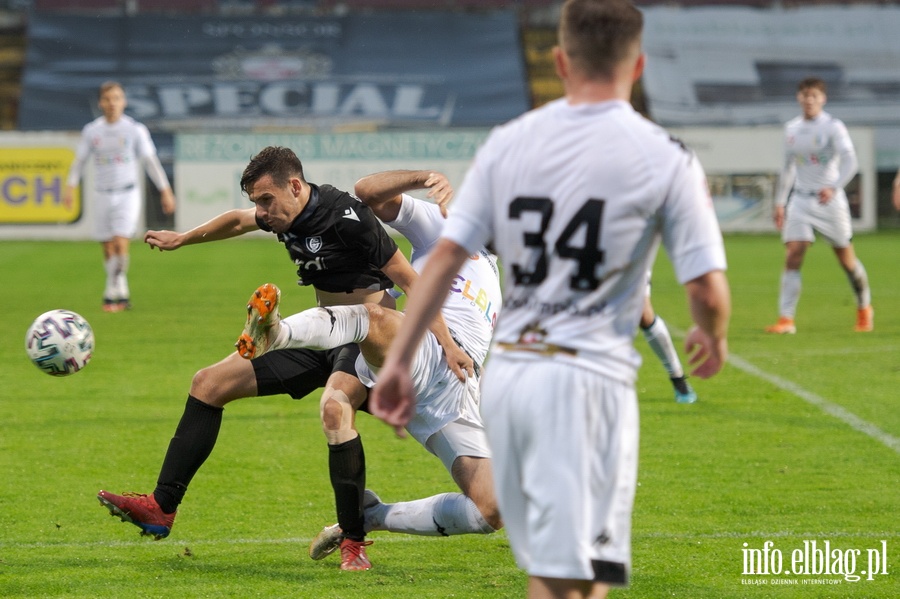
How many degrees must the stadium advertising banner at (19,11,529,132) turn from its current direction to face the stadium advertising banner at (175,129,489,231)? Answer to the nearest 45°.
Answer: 0° — it already faces it

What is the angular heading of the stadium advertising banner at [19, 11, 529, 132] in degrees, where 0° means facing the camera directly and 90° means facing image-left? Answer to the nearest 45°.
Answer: approximately 0°

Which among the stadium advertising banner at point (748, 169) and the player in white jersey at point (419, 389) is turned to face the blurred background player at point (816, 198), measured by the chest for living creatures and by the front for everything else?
the stadium advertising banner

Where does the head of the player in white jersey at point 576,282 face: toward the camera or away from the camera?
away from the camera

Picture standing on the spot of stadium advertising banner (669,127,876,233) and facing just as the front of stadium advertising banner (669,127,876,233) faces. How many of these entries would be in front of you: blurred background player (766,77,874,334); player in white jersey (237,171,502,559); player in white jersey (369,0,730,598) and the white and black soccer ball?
4

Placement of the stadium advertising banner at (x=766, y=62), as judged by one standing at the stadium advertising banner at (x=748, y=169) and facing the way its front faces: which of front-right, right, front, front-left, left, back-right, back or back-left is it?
back

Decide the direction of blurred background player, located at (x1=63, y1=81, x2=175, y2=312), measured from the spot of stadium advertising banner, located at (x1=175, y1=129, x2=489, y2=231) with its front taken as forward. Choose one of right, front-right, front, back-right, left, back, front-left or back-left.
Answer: front

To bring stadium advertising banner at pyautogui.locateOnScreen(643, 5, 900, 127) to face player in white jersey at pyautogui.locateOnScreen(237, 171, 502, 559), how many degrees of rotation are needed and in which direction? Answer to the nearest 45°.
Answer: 0° — it already faces them

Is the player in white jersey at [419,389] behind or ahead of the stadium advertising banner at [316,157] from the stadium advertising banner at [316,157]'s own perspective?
ahead

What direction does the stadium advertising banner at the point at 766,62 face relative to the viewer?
toward the camera

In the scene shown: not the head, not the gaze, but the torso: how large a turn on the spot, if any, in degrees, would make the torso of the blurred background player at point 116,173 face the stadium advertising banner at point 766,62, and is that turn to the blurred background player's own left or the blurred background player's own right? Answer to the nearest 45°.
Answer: approximately 135° to the blurred background player's own left

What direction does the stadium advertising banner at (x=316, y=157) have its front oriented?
toward the camera

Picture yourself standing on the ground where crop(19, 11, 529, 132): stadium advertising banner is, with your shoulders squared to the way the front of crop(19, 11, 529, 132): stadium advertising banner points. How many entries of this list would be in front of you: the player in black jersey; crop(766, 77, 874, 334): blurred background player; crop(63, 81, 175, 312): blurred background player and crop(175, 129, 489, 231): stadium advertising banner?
4
